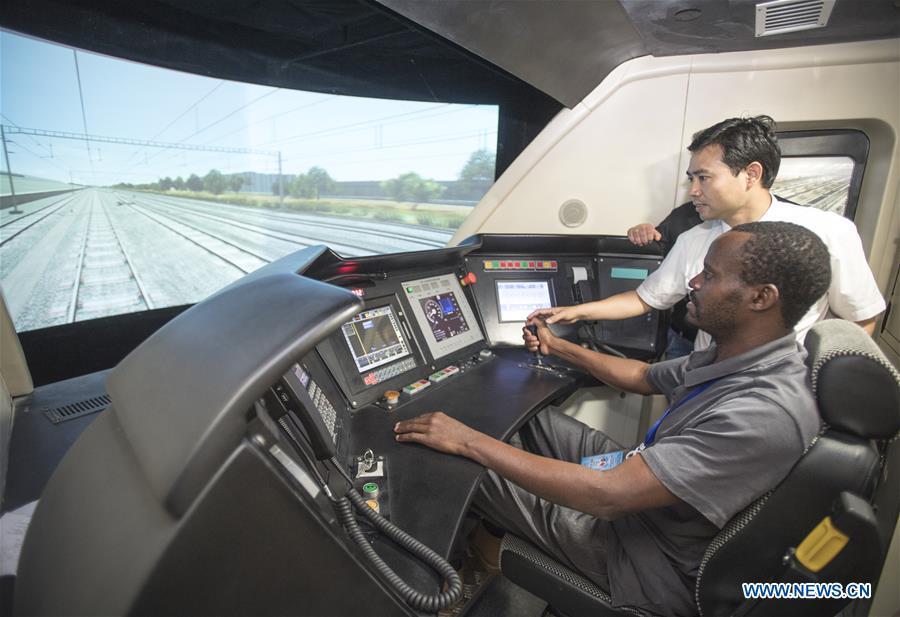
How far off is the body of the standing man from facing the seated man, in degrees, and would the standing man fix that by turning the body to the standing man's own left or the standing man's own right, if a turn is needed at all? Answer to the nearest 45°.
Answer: approximately 45° to the standing man's own left

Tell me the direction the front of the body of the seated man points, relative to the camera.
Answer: to the viewer's left

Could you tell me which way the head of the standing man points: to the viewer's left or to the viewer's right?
to the viewer's left

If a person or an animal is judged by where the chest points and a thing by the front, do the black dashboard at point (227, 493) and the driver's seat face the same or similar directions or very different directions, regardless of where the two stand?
very different directions

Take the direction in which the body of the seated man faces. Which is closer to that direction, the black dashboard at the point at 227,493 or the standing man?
the black dashboard

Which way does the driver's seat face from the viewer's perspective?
to the viewer's left

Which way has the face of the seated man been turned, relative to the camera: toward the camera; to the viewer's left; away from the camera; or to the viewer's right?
to the viewer's left

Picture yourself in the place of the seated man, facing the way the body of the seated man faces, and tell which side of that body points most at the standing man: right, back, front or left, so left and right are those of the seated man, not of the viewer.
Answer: right

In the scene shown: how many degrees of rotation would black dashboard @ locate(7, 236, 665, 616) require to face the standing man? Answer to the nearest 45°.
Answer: approximately 90° to its left

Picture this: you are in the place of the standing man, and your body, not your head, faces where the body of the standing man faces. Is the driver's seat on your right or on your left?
on your left

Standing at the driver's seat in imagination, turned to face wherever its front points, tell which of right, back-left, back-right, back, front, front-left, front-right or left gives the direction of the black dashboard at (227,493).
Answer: front-left

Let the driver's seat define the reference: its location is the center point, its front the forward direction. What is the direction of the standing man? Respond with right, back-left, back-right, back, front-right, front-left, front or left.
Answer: right

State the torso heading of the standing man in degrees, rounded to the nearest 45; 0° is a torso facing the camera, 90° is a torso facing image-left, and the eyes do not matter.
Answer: approximately 45°
